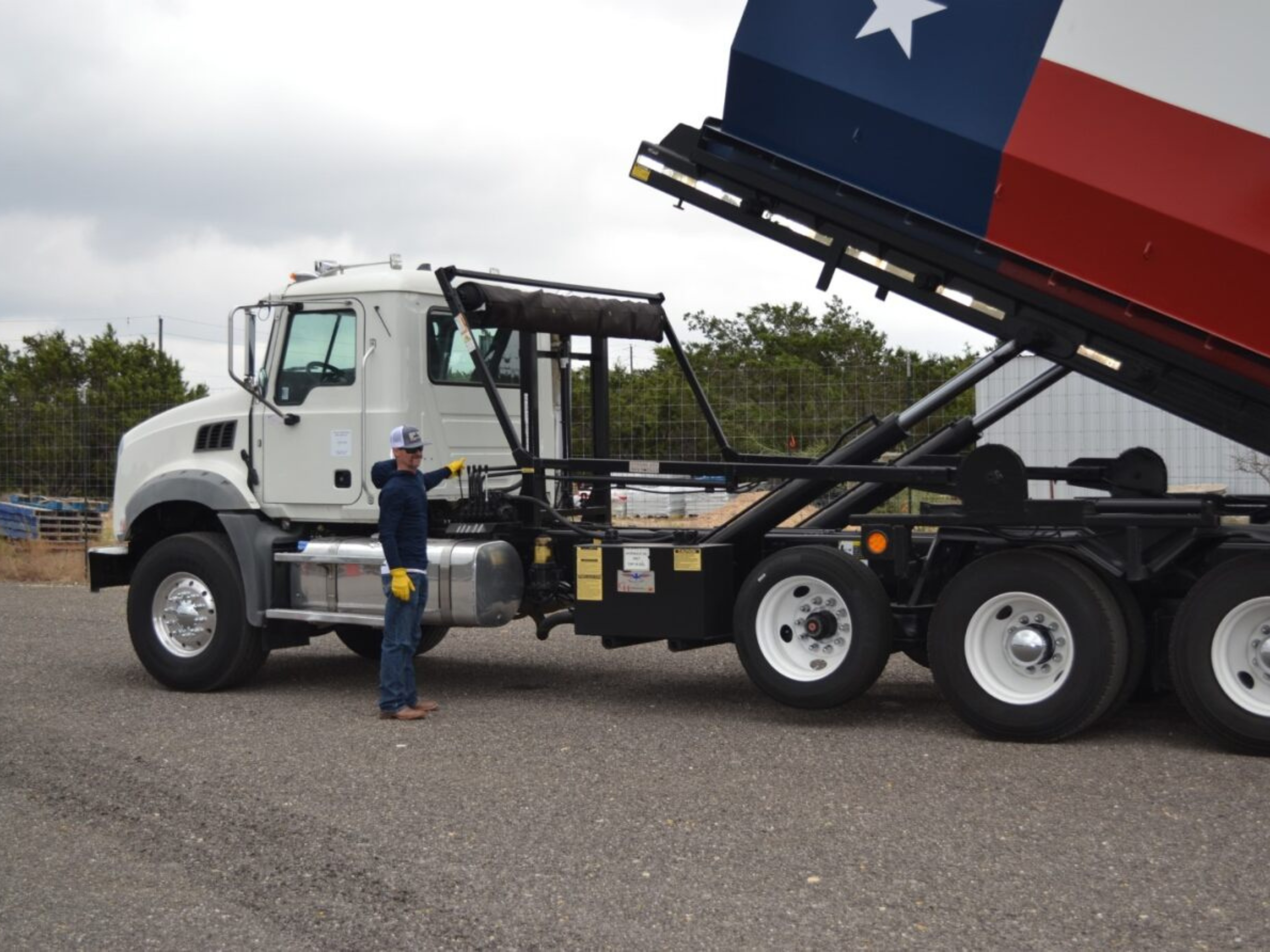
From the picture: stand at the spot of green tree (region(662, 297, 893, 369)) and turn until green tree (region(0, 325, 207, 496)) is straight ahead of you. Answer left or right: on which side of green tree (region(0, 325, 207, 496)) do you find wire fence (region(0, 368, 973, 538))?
left

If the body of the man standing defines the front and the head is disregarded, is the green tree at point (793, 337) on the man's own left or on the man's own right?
on the man's own left
